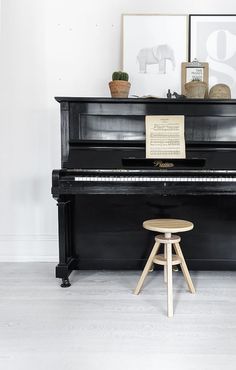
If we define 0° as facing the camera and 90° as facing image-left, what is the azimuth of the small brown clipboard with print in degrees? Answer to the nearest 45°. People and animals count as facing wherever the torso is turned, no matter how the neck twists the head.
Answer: approximately 0°

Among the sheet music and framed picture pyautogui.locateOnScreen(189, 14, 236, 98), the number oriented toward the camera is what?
2

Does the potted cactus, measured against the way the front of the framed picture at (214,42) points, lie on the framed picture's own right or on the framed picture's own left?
on the framed picture's own right
